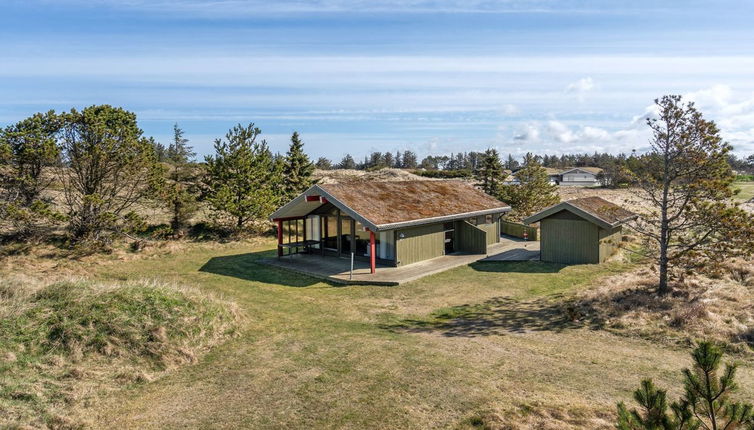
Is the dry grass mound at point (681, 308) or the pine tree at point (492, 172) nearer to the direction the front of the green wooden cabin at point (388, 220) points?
the dry grass mound

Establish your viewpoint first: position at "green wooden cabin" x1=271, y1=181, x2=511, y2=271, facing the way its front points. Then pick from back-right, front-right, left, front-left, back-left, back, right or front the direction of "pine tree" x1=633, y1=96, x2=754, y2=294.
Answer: left

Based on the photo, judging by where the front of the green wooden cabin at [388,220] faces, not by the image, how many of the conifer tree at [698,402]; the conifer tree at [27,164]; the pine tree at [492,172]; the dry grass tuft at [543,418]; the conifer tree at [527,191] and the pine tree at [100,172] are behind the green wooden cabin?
2

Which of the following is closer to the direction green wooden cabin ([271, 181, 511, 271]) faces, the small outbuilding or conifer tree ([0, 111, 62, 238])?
the conifer tree

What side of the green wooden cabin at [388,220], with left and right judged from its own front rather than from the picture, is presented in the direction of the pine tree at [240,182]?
right

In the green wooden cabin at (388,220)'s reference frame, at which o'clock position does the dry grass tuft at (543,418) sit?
The dry grass tuft is roughly at 10 o'clock from the green wooden cabin.

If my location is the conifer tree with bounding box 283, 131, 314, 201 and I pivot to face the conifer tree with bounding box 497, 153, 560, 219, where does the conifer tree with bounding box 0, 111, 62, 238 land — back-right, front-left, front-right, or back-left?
back-right

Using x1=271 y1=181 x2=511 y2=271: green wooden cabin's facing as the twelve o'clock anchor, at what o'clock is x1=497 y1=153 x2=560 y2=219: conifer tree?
The conifer tree is roughly at 6 o'clock from the green wooden cabin.

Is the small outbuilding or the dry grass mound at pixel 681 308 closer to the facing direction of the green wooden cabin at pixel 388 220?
the dry grass mound

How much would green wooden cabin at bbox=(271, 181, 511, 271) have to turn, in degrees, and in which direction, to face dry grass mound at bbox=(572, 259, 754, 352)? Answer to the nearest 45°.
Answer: approximately 90° to its left

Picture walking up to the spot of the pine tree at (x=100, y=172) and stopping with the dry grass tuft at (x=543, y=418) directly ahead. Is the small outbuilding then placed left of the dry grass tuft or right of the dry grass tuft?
left

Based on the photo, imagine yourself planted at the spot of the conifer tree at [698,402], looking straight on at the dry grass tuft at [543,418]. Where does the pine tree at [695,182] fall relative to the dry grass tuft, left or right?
right

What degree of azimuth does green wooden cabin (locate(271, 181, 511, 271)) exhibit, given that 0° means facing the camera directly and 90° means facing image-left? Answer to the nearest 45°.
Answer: approximately 45°

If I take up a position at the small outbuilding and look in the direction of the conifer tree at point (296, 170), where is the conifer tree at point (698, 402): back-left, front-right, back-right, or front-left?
back-left

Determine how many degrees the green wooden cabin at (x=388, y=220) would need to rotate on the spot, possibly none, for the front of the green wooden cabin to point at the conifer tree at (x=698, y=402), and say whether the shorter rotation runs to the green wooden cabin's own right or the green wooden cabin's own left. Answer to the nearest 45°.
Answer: approximately 45° to the green wooden cabin's own left
